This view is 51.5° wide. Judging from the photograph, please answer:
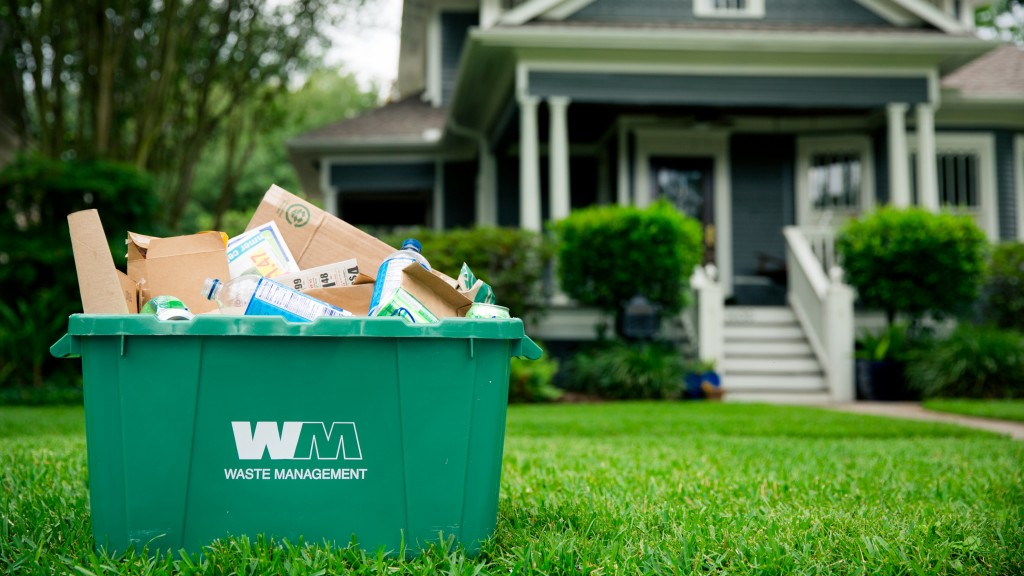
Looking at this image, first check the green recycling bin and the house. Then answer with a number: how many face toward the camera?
2

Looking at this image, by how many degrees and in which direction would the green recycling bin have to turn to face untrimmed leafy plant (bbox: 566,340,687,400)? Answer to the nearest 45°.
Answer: approximately 135° to its left

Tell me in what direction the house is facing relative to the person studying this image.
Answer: facing the viewer

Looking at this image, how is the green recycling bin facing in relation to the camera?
toward the camera

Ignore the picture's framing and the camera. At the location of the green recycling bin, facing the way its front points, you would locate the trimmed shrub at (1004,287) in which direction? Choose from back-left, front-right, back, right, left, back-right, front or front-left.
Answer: back-left

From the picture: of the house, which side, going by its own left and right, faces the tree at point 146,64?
right

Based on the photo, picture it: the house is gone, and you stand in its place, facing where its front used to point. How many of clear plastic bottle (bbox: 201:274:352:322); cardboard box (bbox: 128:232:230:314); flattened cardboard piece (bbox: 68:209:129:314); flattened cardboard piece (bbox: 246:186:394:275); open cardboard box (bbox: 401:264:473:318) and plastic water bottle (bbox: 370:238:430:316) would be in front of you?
6

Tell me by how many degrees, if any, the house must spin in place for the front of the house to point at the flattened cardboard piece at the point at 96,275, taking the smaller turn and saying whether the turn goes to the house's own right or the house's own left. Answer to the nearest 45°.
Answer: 0° — it already faces it

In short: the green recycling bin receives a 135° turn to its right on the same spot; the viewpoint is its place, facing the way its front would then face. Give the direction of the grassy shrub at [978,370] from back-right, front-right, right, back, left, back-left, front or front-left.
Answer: right

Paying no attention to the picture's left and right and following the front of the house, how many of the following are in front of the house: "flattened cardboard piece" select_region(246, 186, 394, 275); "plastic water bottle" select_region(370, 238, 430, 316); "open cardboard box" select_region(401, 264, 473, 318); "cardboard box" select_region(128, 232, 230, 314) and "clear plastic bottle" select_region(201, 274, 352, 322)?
5

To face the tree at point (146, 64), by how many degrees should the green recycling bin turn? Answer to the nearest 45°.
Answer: approximately 180°

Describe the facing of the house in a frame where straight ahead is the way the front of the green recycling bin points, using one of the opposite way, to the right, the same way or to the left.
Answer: the same way
